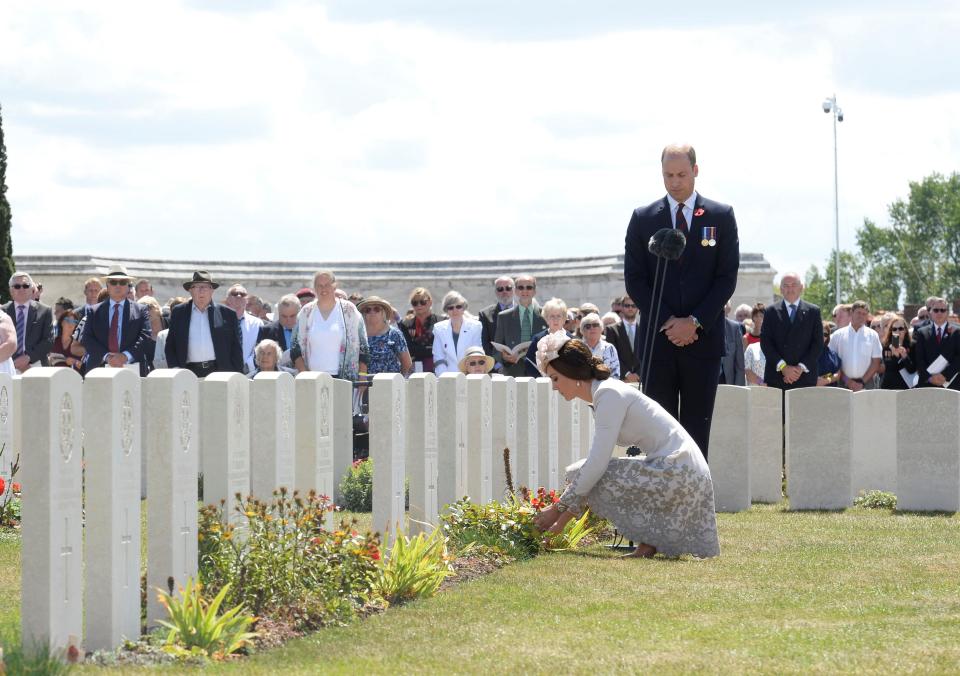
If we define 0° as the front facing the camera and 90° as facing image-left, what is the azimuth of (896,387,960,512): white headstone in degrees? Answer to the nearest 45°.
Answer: approximately 180°

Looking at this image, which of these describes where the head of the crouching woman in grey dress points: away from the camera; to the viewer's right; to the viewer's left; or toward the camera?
to the viewer's left

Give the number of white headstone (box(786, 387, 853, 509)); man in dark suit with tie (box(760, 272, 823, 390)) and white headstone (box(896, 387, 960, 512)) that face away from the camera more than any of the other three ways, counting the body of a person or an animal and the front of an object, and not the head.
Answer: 2

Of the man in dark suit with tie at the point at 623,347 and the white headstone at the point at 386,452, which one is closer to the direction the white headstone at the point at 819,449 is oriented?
the man in dark suit with tie

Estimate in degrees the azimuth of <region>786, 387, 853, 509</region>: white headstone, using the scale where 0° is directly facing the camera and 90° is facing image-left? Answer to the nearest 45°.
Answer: approximately 180°

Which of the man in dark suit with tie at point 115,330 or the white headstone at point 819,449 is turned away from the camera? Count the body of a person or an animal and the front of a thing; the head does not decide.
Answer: the white headstone
